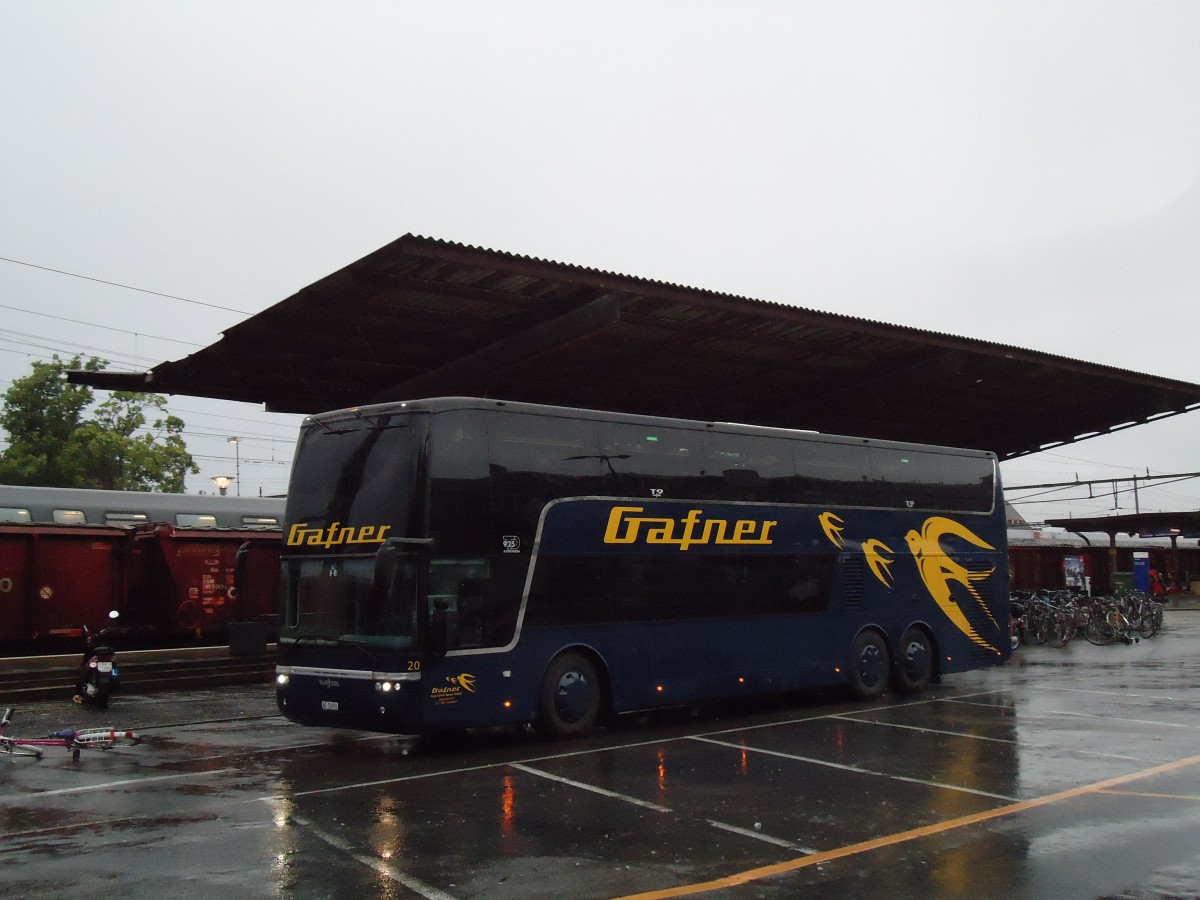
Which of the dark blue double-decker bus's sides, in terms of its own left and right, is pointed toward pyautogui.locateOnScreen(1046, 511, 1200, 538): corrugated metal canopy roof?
back

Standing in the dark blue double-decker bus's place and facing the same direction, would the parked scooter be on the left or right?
on its right

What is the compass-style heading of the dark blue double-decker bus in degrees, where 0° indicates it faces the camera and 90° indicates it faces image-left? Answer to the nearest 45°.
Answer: approximately 45°

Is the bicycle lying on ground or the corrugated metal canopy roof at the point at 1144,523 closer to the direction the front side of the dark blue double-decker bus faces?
the bicycle lying on ground

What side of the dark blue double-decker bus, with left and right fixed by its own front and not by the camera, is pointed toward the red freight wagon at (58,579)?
right

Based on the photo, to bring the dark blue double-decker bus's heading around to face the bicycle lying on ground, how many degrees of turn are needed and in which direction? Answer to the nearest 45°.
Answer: approximately 45° to its right

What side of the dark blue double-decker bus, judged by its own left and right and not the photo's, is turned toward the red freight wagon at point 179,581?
right
